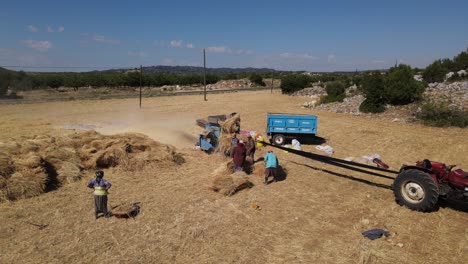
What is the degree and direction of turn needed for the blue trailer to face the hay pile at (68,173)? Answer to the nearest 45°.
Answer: approximately 135° to its right

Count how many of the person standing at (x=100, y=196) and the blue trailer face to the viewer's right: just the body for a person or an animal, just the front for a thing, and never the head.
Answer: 1

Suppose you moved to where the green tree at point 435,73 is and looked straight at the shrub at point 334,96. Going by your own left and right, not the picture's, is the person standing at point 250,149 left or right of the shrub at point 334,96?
left

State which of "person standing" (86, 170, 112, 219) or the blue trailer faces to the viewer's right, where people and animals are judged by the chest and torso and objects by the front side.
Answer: the blue trailer

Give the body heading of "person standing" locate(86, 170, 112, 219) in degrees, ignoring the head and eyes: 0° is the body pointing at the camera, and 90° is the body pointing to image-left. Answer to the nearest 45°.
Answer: approximately 0°

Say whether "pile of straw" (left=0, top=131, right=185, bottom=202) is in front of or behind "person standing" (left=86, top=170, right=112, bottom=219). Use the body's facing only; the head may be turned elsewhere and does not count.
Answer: behind

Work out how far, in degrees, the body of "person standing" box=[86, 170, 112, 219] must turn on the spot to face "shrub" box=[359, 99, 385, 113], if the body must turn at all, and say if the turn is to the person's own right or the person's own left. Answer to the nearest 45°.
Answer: approximately 135° to the person's own left

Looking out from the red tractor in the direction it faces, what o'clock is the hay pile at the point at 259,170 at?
The hay pile is roughly at 5 o'clock from the red tractor.

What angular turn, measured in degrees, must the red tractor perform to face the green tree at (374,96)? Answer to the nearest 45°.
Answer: approximately 135° to its left

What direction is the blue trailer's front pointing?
to the viewer's right

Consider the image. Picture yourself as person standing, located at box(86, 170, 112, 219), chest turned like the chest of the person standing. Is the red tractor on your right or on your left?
on your left
